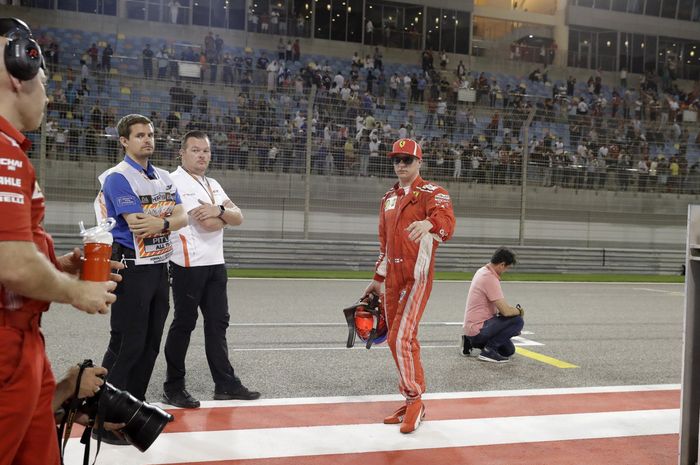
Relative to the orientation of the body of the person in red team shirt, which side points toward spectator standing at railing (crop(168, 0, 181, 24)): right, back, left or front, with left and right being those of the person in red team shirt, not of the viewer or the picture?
left

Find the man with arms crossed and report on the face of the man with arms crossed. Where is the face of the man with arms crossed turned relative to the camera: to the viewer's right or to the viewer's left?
to the viewer's right

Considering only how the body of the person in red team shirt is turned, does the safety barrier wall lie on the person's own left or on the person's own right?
on the person's own left

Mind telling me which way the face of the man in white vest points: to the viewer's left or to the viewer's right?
to the viewer's right

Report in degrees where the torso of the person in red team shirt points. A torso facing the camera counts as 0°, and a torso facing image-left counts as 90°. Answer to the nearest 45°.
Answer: approximately 270°
